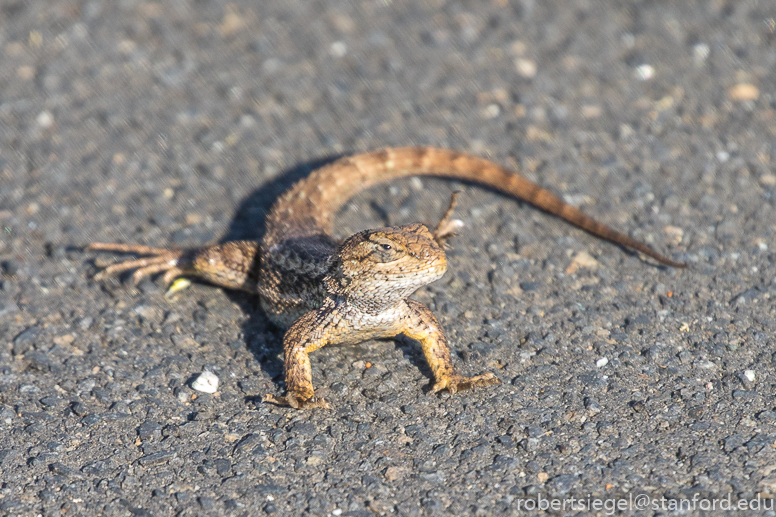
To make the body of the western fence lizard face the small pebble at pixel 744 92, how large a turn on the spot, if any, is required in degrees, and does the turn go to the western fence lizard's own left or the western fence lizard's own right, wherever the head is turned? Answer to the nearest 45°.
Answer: approximately 90° to the western fence lizard's own left

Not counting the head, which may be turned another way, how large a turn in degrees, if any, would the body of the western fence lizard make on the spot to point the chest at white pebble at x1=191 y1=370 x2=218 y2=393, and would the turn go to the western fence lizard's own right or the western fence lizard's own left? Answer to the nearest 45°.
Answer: approximately 90° to the western fence lizard's own right

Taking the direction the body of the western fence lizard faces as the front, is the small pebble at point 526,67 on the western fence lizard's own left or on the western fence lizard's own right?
on the western fence lizard's own left

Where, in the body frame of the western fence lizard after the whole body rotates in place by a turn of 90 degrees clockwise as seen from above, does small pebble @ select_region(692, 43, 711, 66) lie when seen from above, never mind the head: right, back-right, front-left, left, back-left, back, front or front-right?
back

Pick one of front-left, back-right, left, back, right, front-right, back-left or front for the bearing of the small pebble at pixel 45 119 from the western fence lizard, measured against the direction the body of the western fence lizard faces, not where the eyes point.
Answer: back

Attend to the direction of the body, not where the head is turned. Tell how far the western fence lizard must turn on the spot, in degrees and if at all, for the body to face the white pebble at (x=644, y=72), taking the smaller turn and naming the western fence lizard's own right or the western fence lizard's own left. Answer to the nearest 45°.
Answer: approximately 90° to the western fence lizard's own left

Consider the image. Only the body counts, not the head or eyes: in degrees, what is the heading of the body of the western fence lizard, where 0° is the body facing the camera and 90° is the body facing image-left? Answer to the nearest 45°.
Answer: approximately 315°

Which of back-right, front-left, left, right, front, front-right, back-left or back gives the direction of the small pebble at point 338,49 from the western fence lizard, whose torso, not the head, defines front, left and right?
back-left
